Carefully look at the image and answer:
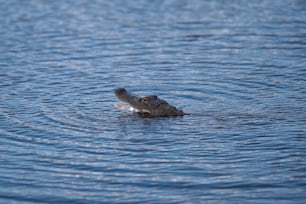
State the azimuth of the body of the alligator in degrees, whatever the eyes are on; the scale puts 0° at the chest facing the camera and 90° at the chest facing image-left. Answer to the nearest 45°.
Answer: approximately 90°
